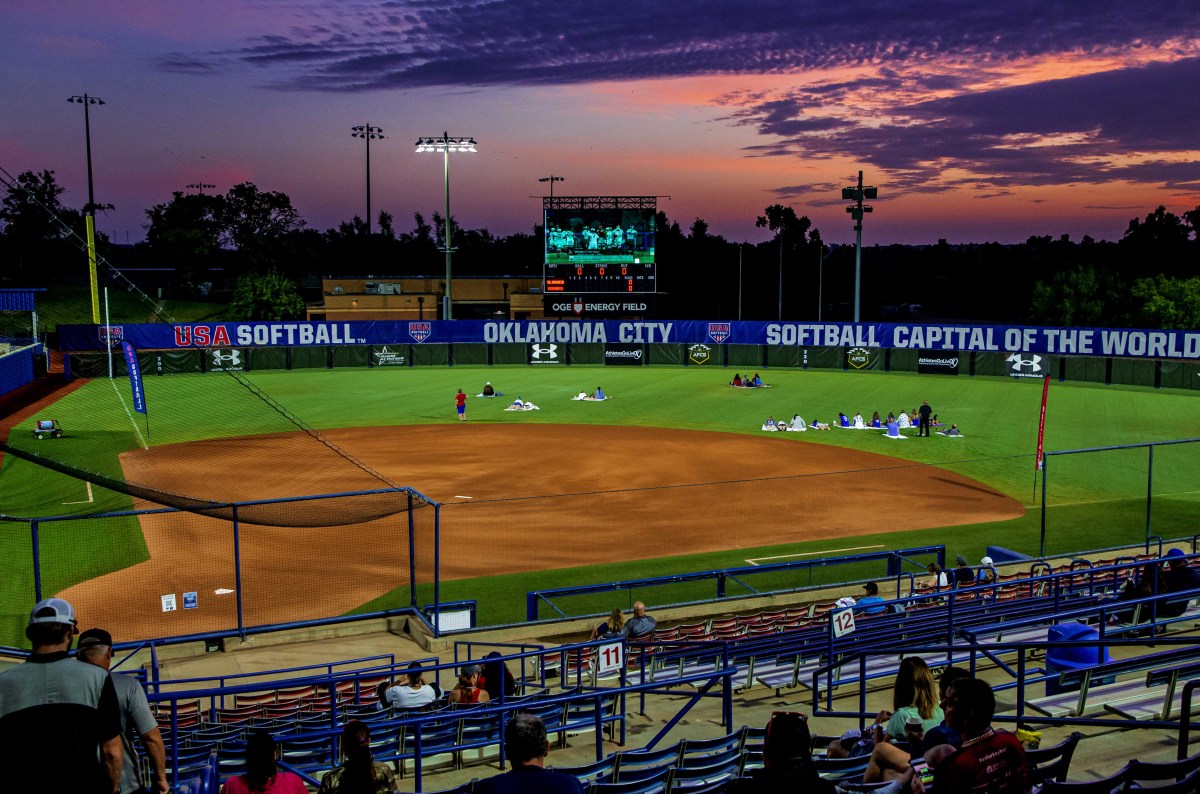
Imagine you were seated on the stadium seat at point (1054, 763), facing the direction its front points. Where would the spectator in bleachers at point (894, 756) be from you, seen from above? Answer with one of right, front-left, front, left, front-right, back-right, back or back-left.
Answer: left

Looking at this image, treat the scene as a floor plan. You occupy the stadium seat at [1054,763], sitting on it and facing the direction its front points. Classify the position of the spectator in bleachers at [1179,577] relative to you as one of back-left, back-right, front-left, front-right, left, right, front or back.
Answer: front-right

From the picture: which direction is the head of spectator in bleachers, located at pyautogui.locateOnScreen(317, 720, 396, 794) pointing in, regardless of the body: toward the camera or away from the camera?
away from the camera

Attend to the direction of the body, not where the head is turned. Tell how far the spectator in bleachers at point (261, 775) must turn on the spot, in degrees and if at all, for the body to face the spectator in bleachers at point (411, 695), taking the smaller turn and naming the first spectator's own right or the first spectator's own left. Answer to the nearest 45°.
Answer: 0° — they already face them

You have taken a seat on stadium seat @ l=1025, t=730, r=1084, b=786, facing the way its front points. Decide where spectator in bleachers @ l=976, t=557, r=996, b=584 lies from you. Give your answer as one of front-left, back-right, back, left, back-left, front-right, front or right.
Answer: front-right

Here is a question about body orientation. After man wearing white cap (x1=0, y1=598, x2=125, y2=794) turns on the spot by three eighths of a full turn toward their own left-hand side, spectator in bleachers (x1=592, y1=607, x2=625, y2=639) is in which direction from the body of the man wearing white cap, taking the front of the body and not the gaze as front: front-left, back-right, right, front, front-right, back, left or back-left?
back

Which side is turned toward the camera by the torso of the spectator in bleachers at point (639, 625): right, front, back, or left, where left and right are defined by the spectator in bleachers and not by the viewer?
back

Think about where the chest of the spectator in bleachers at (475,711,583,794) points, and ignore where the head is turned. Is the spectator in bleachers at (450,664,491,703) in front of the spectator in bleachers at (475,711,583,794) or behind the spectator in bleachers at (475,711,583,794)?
in front

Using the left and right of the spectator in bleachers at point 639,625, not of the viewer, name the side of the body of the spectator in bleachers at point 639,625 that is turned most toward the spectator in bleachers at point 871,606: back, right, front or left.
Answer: right

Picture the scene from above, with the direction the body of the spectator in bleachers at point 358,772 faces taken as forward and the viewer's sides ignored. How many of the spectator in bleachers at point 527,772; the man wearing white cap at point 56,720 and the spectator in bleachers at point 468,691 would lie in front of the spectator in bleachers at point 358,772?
1

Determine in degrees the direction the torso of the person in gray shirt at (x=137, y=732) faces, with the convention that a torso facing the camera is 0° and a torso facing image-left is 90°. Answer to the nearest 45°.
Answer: approximately 180°

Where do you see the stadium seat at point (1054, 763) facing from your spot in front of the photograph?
facing away from the viewer and to the left of the viewer

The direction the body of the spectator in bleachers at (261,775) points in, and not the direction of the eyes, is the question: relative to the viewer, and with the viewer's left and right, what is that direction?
facing away from the viewer

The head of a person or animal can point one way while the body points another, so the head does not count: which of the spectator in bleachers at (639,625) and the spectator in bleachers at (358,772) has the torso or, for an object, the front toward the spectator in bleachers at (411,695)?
the spectator in bleachers at (358,772)

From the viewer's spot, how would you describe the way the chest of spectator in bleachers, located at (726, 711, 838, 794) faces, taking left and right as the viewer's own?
facing away from the viewer

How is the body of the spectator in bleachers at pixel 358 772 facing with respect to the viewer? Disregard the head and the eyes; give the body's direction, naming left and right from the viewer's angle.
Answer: facing away from the viewer

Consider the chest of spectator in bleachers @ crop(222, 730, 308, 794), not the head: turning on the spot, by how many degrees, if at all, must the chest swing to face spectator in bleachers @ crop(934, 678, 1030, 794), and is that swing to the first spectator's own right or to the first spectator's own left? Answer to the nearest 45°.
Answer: approximately 135° to the first spectator's own right
